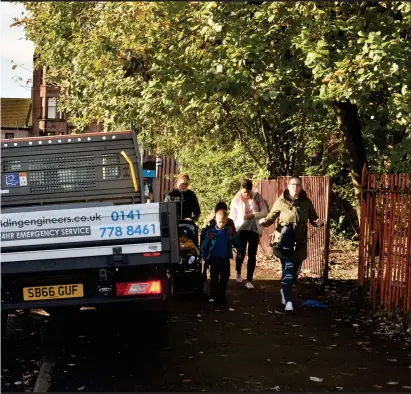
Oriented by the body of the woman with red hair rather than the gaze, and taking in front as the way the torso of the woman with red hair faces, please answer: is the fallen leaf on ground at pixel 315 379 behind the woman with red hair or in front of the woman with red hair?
in front

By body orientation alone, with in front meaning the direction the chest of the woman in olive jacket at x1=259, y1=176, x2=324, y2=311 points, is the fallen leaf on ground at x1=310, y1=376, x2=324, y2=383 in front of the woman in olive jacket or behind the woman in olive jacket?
in front

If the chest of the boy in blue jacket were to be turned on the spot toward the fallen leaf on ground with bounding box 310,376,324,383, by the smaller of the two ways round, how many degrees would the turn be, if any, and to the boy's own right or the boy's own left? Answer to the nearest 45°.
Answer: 0° — they already face it

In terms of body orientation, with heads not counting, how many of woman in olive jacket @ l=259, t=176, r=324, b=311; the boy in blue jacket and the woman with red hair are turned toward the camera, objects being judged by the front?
3

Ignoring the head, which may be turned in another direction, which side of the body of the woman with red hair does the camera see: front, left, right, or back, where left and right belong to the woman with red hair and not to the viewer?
front

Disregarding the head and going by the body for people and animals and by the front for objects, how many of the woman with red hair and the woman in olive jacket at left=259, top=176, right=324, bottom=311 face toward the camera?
2

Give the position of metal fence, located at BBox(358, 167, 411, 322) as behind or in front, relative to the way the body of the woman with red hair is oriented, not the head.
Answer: in front

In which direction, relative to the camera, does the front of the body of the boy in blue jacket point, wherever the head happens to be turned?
toward the camera
